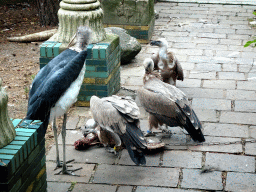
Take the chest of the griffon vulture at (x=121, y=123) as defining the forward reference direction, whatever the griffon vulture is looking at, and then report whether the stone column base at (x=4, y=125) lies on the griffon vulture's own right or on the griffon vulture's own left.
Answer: on the griffon vulture's own left

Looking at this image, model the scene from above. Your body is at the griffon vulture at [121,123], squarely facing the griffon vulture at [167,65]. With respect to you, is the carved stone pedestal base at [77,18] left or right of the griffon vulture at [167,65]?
left

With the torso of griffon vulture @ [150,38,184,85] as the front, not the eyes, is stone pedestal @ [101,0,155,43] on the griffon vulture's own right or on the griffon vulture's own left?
on the griffon vulture's own right

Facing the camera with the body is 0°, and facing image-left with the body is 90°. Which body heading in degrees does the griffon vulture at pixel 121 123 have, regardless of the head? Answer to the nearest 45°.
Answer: approximately 135°

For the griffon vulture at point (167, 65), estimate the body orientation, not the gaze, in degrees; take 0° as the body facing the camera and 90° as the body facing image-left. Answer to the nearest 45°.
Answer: approximately 45°

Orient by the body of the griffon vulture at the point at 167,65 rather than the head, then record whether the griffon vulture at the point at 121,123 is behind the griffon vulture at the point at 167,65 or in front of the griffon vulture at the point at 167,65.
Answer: in front

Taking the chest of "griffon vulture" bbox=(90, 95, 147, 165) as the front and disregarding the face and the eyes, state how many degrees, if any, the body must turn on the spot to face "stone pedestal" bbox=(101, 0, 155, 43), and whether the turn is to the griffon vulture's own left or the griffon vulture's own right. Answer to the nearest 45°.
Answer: approximately 45° to the griffon vulture's own right

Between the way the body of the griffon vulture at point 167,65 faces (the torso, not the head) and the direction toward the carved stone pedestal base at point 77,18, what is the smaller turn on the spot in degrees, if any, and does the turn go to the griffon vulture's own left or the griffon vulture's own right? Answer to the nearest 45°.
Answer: approximately 45° to the griffon vulture's own right

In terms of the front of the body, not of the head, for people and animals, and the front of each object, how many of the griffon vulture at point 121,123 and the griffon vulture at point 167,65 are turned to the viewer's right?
0
